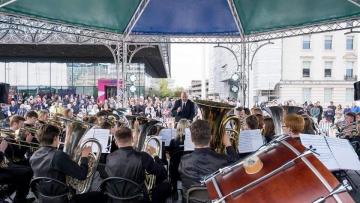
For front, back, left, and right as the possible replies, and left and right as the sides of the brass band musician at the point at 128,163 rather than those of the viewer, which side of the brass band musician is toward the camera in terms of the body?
back

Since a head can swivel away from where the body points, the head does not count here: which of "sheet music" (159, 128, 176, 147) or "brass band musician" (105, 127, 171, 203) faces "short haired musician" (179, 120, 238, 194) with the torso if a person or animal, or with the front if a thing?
the sheet music

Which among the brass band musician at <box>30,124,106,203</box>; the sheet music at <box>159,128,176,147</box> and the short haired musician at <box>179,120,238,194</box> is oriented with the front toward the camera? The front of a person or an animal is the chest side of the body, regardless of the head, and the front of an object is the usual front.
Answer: the sheet music

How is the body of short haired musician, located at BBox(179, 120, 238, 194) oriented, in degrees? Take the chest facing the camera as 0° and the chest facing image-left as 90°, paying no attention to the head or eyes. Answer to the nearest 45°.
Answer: approximately 180°

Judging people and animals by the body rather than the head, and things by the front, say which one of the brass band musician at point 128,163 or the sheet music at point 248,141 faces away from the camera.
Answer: the brass band musician

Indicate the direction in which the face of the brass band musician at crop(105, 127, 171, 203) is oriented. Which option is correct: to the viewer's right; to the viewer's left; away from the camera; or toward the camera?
away from the camera

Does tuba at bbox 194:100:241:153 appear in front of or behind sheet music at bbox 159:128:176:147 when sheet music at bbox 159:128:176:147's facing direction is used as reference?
in front

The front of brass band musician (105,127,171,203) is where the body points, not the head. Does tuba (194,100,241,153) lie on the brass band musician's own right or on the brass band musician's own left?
on the brass band musician's own right

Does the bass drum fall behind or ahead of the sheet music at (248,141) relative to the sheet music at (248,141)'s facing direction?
ahead

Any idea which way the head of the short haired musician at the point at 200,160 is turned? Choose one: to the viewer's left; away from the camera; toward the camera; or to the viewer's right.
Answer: away from the camera
